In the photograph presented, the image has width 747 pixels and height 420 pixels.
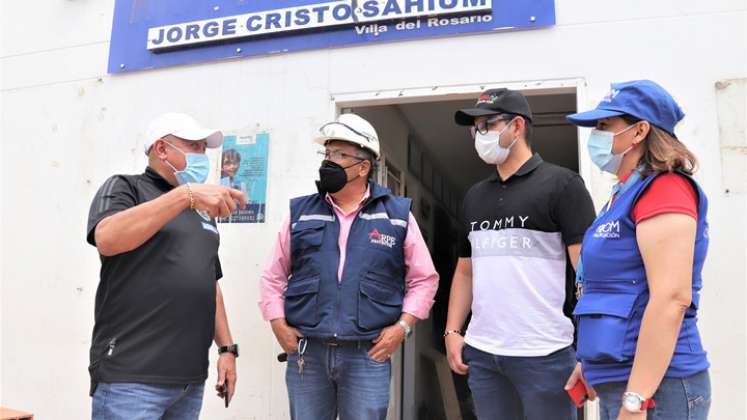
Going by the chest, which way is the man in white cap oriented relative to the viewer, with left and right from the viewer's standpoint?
facing the viewer and to the right of the viewer

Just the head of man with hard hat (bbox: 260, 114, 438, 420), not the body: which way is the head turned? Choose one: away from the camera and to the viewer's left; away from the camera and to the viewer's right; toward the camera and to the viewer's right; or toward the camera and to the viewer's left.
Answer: toward the camera and to the viewer's left

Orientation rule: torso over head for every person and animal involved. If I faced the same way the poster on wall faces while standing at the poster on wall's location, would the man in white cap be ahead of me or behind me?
ahead

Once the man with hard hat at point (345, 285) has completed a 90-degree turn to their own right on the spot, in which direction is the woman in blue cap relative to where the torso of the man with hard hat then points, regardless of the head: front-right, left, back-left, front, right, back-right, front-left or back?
back-left

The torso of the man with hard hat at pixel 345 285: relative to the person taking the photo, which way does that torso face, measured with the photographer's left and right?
facing the viewer

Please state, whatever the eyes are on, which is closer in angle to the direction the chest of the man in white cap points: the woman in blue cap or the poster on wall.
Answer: the woman in blue cap

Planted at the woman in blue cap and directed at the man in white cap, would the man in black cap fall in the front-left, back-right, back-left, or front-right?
front-right

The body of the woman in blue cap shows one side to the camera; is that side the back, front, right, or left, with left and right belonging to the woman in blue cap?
left

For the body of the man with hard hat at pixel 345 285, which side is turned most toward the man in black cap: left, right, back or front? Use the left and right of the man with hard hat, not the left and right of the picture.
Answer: left

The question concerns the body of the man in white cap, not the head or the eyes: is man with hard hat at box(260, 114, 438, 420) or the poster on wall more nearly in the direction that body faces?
the man with hard hat

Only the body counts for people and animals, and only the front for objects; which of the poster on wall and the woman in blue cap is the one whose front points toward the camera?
the poster on wall

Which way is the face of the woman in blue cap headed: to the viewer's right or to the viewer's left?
to the viewer's left

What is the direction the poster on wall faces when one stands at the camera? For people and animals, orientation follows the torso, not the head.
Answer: facing the viewer

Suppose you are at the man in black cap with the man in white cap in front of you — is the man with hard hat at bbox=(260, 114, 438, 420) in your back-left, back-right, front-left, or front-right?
front-right

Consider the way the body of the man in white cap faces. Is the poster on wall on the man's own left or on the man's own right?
on the man's own left
